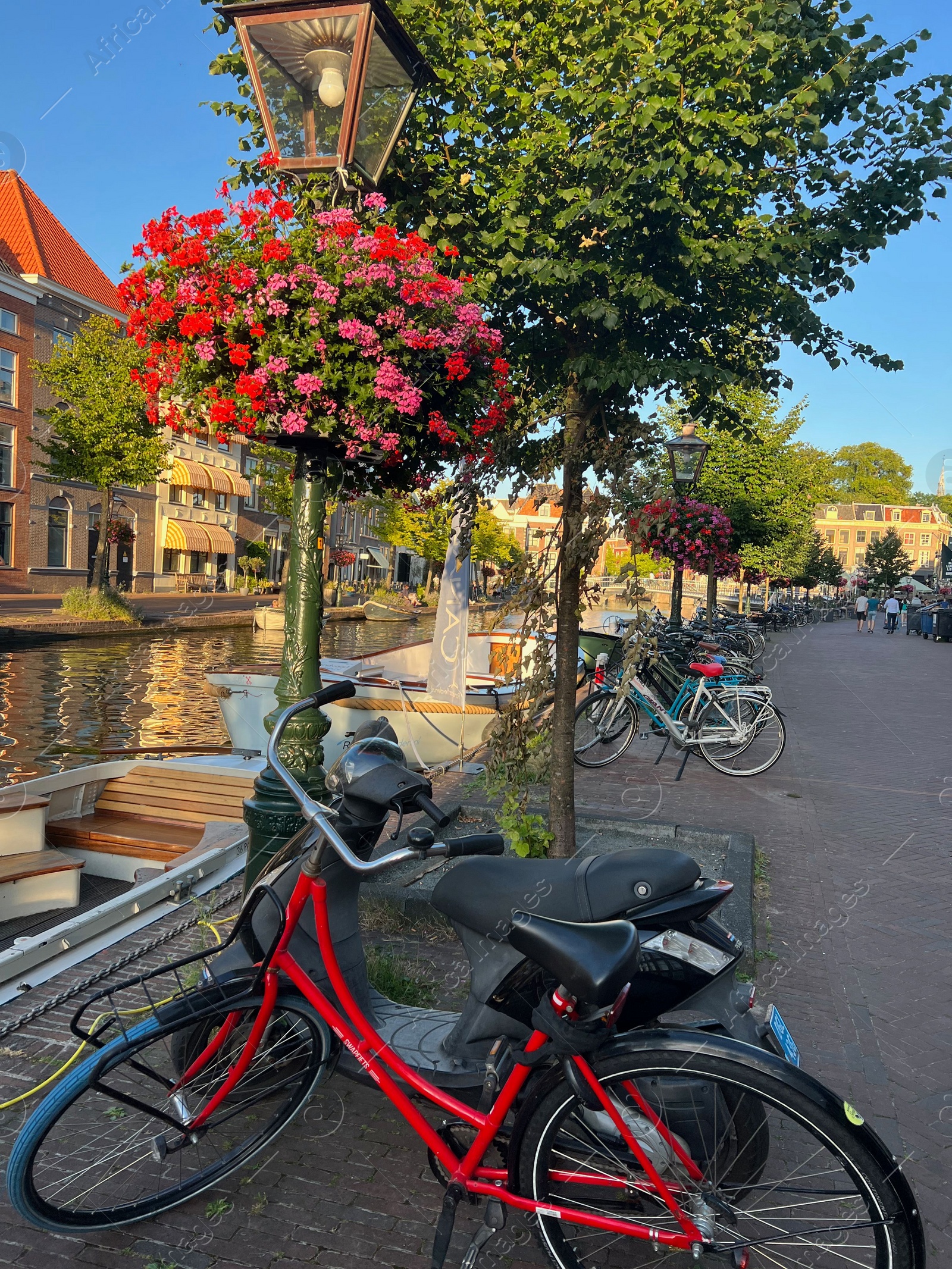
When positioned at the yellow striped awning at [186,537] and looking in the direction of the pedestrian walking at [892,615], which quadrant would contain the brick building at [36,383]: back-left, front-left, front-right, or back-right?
back-right

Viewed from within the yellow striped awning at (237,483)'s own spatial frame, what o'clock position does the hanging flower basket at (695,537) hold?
The hanging flower basket is roughly at 1 o'clock from the yellow striped awning.

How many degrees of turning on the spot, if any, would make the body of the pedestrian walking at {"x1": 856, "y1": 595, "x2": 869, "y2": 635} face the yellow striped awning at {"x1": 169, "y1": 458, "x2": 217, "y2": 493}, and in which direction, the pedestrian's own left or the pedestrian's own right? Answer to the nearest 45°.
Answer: approximately 135° to the pedestrian's own left

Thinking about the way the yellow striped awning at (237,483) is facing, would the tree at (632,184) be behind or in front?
in front

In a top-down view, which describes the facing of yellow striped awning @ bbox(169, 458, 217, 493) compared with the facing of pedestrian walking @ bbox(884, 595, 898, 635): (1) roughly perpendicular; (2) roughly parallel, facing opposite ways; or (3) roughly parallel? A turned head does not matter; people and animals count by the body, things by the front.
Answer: roughly perpendicular

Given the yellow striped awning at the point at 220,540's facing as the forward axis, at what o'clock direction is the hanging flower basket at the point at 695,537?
The hanging flower basket is roughly at 1 o'clock from the yellow striped awning.

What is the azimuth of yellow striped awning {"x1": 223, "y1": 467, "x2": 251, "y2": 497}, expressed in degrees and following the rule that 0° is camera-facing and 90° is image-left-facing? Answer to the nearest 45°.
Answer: approximately 315°

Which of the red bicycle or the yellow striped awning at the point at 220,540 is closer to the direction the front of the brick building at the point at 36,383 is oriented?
the red bicycle

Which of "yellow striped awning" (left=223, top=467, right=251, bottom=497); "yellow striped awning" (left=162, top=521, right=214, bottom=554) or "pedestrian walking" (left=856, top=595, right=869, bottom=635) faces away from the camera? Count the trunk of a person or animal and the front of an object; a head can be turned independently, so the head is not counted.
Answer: the pedestrian walking

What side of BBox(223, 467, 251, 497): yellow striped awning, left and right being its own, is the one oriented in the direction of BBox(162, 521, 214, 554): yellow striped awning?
right

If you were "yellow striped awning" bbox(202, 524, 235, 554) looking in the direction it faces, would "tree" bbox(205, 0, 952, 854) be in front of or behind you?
in front

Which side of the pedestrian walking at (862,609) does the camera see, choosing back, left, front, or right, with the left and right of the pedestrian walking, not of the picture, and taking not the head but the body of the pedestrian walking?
back

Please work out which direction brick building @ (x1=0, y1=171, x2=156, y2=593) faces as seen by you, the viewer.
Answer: facing the viewer and to the right of the viewer
